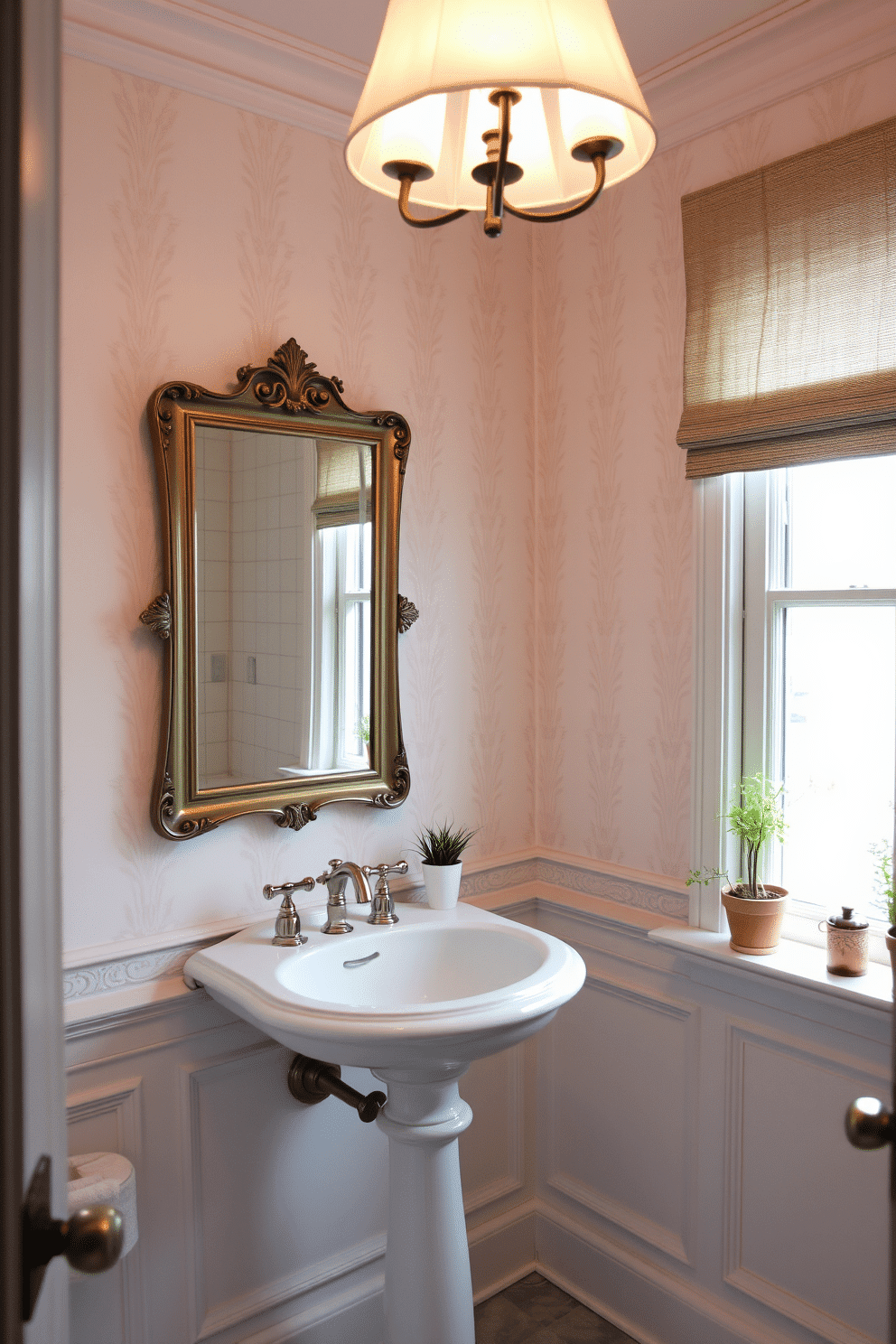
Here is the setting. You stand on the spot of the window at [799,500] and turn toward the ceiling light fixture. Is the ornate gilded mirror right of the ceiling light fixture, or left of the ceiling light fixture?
right

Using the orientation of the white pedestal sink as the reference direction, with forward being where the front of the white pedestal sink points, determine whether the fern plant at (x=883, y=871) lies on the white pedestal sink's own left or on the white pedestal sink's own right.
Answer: on the white pedestal sink's own left

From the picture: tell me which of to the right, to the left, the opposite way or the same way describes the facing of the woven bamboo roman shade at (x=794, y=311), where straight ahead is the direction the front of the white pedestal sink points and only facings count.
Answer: to the right
